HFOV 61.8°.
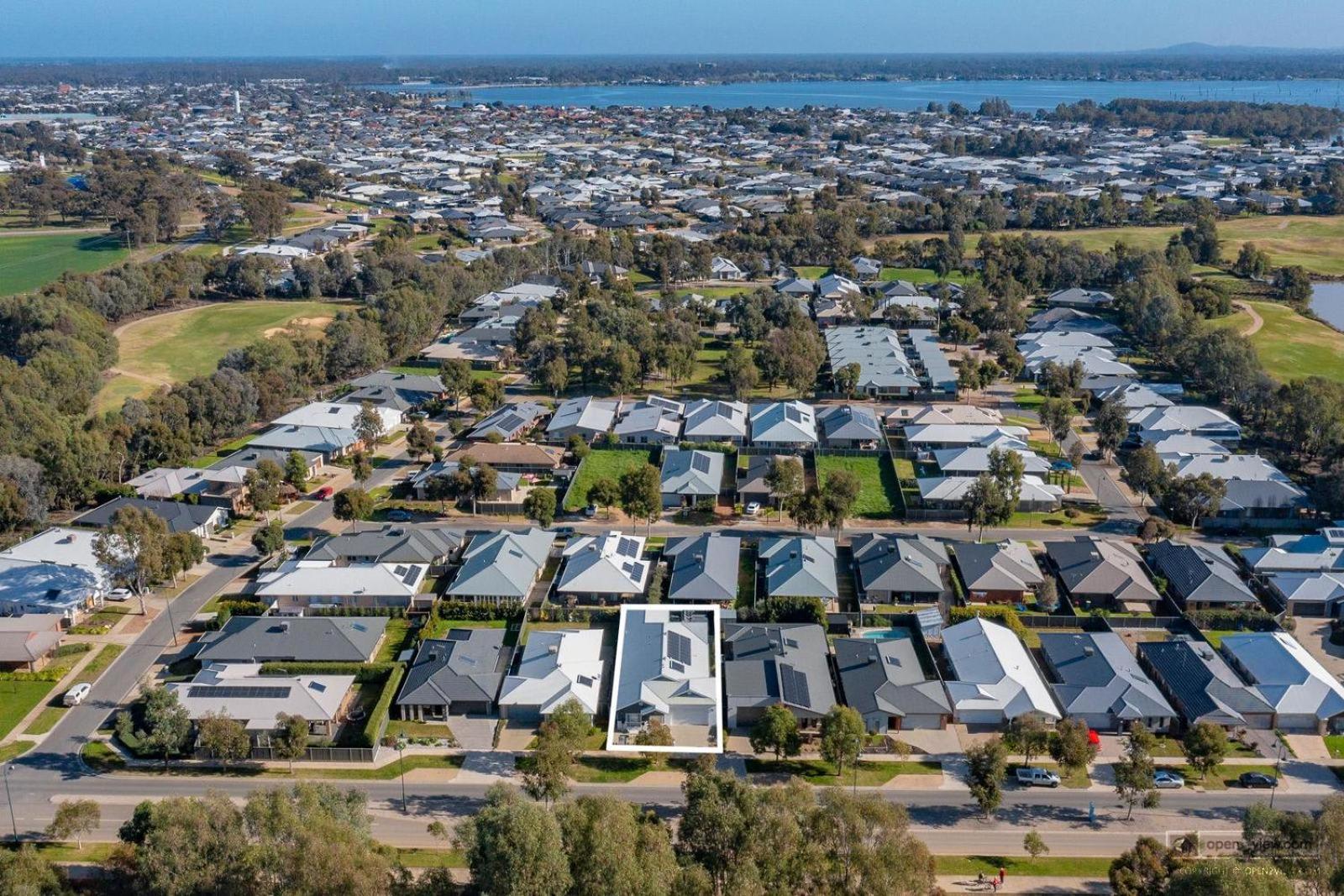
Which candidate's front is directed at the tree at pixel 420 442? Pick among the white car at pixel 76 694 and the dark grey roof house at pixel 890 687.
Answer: the white car

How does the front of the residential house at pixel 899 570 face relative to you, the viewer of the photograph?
facing away from the viewer

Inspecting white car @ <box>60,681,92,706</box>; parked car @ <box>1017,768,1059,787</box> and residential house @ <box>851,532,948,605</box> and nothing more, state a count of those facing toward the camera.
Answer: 0

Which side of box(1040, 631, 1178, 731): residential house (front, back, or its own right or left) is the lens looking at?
front

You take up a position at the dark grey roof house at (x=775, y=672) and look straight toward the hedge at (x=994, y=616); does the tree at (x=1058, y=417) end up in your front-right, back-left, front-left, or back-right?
front-left

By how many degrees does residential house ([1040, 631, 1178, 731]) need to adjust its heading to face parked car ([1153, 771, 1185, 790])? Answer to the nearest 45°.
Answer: approximately 45° to its left

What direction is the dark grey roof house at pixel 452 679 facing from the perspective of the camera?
toward the camera

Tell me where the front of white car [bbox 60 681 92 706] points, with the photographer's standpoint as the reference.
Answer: facing away from the viewer and to the right of the viewer

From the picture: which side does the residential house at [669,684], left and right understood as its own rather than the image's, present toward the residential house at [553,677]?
right

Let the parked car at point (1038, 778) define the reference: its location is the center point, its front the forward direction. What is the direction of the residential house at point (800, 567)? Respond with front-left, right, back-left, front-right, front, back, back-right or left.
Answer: back-left

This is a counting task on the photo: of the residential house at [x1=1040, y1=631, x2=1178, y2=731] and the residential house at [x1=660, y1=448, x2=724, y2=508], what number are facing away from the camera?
0

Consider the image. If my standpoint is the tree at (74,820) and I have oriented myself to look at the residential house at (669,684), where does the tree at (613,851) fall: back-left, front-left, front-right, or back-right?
front-right

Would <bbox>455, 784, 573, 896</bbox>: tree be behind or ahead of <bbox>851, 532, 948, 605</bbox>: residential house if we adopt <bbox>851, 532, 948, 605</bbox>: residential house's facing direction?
behind

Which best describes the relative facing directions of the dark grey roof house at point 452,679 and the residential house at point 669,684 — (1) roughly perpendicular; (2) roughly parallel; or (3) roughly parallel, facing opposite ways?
roughly parallel

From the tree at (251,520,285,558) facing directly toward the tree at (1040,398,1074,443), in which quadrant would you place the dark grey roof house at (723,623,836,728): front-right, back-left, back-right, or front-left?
front-right

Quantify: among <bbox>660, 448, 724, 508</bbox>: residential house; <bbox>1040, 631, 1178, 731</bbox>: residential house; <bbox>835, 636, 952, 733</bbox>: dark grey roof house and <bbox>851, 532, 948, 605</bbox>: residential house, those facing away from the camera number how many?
1

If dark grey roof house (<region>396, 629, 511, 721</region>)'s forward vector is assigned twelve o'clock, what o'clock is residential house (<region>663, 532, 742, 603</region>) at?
The residential house is roughly at 8 o'clock from the dark grey roof house.

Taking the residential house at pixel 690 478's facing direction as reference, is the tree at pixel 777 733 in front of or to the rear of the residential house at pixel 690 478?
in front
